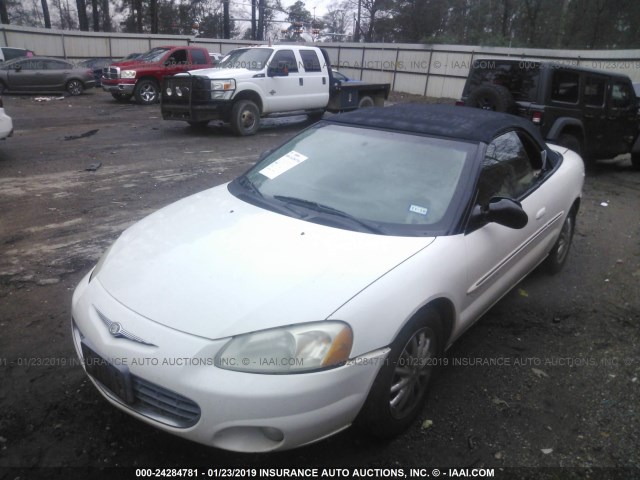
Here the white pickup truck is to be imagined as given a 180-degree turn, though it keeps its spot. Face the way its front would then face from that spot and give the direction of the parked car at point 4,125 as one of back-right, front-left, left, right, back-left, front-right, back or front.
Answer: back

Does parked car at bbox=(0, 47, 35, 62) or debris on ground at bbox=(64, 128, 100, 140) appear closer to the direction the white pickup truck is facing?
the debris on ground

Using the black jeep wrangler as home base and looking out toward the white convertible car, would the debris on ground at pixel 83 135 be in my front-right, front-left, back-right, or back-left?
front-right

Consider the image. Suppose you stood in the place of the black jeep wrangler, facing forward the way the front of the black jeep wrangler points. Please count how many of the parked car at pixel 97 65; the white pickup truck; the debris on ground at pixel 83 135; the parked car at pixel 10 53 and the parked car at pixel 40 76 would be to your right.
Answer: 0

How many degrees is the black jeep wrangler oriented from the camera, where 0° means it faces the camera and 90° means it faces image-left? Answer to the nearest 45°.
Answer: approximately 225°

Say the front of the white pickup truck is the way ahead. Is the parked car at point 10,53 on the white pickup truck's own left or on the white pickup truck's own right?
on the white pickup truck's own right

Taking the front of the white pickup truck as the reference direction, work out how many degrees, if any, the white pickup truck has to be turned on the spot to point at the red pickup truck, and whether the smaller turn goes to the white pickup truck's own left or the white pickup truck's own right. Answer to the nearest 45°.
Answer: approximately 90° to the white pickup truck's own right

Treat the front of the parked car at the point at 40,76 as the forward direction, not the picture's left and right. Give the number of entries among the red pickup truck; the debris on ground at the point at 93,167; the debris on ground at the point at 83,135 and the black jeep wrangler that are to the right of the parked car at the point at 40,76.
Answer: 0

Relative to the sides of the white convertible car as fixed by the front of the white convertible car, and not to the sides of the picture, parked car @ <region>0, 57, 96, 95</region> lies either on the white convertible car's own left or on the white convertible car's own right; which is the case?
on the white convertible car's own right

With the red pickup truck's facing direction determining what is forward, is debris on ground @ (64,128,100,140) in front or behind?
in front

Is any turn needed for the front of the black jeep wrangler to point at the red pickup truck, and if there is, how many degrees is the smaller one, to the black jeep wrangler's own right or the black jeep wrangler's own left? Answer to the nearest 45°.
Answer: approximately 135° to the black jeep wrangler's own left

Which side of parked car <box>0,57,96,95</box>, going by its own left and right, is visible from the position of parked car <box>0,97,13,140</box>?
left

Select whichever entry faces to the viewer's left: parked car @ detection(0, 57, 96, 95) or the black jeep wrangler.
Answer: the parked car

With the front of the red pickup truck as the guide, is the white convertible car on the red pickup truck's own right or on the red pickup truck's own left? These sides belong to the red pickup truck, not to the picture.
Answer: on the red pickup truck's own left

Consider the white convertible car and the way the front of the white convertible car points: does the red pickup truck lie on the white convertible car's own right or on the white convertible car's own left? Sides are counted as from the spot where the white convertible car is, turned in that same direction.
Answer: on the white convertible car's own right

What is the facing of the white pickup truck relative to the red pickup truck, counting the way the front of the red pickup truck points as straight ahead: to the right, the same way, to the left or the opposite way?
the same way

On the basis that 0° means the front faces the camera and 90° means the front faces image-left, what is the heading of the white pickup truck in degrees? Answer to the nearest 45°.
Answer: approximately 45°

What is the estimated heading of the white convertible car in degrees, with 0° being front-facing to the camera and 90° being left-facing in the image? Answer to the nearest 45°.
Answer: approximately 45°

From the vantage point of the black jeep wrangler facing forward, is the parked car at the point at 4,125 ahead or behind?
behind
